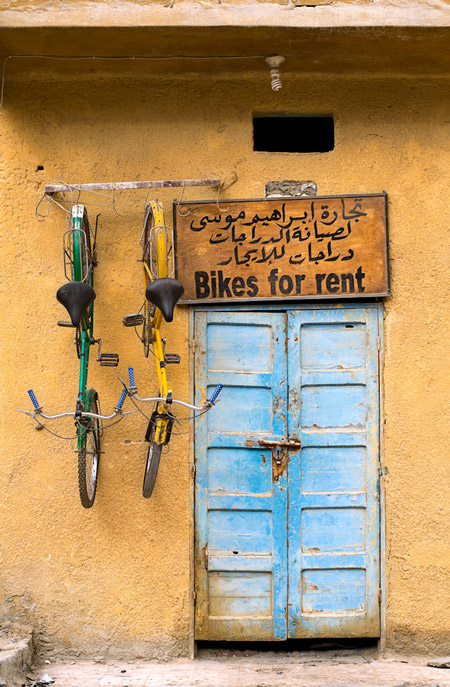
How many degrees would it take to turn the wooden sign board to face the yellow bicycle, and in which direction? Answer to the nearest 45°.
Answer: approximately 45° to its right

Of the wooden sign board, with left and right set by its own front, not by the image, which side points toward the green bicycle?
right

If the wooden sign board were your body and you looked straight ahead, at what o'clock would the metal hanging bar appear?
The metal hanging bar is roughly at 2 o'clock from the wooden sign board.

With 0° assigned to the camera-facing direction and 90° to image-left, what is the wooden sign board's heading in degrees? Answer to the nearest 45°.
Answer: approximately 0°
